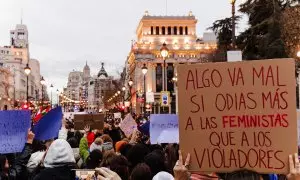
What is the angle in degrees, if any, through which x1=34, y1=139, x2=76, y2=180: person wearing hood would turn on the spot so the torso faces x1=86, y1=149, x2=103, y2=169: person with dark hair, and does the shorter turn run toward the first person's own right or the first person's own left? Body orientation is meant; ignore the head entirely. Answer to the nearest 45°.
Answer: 0° — they already face them

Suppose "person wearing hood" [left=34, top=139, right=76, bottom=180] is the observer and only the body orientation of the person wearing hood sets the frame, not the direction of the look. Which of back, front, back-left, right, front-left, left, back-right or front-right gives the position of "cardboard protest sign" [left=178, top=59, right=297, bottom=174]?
back-right

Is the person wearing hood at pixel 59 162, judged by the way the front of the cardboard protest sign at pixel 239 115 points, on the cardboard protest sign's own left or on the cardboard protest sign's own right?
on the cardboard protest sign's own right

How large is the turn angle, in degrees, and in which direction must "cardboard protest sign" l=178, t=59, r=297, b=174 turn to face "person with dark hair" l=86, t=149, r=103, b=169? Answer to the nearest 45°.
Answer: approximately 135° to its right

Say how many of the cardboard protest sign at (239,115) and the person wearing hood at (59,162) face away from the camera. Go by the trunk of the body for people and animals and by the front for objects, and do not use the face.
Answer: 1

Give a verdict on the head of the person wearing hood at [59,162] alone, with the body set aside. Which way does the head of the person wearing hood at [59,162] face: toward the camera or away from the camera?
away from the camera

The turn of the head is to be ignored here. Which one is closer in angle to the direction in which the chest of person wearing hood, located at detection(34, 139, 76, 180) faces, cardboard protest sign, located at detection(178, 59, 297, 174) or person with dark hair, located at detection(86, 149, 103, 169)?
the person with dark hair

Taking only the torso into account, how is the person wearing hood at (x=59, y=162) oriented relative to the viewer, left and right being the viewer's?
facing away from the viewer

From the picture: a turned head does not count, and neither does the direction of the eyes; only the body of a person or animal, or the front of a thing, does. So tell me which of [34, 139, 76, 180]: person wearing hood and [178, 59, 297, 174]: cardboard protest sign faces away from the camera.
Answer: the person wearing hood
